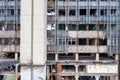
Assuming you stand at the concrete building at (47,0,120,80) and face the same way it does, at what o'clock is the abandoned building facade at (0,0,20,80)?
The abandoned building facade is roughly at 3 o'clock from the concrete building.

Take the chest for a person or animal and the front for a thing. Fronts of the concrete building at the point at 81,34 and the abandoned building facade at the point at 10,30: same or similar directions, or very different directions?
same or similar directions

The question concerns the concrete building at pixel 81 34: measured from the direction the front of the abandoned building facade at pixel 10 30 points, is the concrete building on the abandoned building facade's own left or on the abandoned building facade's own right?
on the abandoned building facade's own left

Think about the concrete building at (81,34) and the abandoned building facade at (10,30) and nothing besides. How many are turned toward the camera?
2

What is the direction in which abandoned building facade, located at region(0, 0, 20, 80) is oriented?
toward the camera
